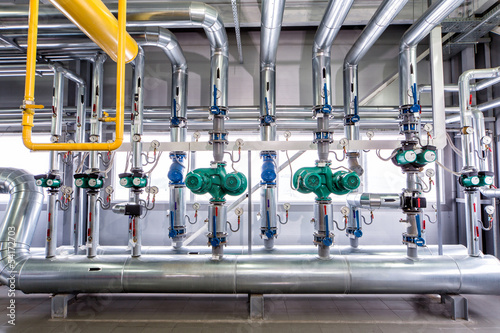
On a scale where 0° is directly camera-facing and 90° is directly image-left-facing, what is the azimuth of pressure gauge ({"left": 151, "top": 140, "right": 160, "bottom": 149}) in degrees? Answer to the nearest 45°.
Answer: approximately 0°

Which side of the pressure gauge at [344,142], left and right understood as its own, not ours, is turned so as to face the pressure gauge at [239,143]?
right

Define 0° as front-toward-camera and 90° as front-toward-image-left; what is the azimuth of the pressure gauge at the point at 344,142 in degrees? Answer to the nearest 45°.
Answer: approximately 0°

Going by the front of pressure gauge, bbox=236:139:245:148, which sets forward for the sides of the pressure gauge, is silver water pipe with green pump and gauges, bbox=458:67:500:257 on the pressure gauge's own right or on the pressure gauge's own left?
on the pressure gauge's own left

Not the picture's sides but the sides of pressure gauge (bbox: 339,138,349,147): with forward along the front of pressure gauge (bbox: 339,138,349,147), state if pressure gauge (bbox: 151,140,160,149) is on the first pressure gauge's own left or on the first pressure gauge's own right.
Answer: on the first pressure gauge's own right

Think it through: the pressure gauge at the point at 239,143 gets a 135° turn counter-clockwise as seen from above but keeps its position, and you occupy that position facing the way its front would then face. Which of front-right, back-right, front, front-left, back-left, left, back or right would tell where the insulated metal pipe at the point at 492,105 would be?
front-right

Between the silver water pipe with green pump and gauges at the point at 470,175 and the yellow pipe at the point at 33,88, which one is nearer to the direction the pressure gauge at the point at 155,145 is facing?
the yellow pipe

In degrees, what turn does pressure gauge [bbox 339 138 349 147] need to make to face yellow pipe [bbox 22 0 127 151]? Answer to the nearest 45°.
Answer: approximately 45° to its right

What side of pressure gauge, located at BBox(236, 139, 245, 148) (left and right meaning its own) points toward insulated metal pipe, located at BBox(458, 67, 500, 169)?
left
